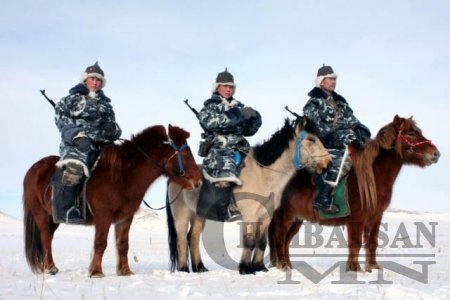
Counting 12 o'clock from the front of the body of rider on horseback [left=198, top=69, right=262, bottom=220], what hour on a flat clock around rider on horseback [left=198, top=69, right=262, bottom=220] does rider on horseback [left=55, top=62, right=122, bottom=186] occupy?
rider on horseback [left=55, top=62, right=122, bottom=186] is roughly at 4 o'clock from rider on horseback [left=198, top=69, right=262, bottom=220].

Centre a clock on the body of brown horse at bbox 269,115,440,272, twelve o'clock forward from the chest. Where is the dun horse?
The dun horse is roughly at 5 o'clock from the brown horse.

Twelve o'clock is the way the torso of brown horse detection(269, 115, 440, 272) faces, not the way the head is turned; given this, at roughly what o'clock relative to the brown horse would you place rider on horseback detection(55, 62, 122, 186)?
The rider on horseback is roughly at 5 o'clock from the brown horse.

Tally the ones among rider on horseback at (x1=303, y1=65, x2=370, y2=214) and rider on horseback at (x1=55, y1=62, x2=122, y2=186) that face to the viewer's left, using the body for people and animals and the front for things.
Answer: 0

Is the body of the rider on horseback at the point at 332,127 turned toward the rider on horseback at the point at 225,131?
no

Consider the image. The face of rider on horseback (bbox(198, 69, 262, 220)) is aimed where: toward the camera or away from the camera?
toward the camera

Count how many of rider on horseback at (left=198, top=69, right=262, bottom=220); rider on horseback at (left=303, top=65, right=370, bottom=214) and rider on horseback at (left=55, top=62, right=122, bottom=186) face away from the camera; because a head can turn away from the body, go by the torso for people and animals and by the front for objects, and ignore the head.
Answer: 0

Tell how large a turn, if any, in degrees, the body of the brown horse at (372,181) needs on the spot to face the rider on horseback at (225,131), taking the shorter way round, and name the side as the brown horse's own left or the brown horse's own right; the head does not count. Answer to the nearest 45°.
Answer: approximately 180°

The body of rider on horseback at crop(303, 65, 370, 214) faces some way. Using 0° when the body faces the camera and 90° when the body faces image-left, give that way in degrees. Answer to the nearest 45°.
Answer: approximately 315°

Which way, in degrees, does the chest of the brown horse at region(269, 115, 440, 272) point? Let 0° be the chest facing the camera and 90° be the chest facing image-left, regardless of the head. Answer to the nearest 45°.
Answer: approximately 270°

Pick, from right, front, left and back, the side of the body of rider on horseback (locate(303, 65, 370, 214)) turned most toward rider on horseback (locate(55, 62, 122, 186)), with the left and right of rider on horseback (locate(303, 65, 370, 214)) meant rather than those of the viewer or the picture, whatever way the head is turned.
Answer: right

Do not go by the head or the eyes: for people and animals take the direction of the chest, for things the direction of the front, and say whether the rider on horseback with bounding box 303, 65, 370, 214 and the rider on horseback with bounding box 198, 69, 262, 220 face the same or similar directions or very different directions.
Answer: same or similar directions

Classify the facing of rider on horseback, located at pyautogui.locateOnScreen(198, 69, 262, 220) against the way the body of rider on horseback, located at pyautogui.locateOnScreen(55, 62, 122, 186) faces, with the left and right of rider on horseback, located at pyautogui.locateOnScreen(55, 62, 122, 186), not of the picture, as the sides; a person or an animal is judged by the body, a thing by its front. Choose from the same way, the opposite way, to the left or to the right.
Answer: the same way

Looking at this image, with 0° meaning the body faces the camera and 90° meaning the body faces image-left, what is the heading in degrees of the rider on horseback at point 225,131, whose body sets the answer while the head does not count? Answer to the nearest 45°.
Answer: approximately 315°

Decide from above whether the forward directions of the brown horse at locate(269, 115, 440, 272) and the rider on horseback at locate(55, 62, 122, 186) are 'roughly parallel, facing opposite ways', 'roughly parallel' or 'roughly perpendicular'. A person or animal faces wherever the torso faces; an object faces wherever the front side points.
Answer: roughly parallel

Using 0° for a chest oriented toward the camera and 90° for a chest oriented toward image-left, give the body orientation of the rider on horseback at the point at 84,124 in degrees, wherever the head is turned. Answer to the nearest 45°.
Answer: approximately 315°

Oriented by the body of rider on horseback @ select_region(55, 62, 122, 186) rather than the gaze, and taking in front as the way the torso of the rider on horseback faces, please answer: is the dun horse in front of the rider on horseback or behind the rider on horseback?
in front
